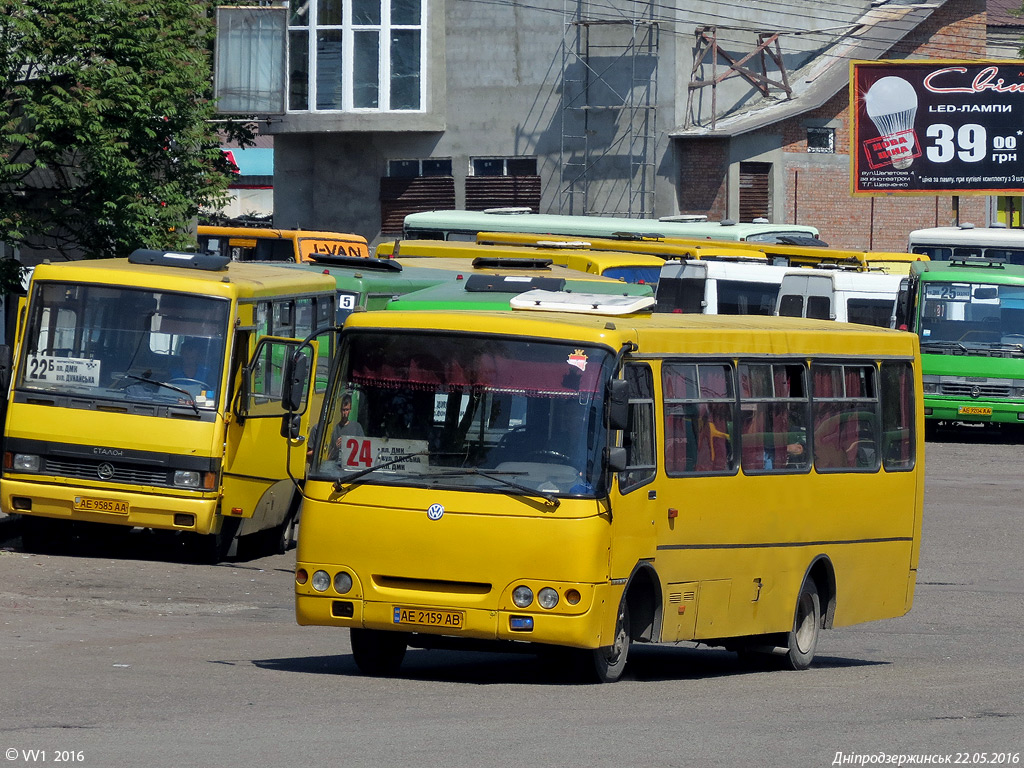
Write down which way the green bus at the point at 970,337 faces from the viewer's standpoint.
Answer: facing the viewer

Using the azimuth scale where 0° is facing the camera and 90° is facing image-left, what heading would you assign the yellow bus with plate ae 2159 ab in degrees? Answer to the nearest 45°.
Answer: approximately 45°

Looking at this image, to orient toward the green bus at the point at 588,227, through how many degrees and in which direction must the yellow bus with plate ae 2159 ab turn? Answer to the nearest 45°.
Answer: approximately 135° to its right

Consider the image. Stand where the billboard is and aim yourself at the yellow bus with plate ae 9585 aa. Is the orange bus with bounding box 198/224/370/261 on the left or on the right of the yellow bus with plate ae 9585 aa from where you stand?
right

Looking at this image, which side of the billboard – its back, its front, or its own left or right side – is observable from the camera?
front

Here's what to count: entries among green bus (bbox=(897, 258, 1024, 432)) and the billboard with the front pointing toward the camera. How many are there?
2

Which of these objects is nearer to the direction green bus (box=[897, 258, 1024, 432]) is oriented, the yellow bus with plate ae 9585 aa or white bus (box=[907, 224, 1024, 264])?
the yellow bus with plate ae 9585 aa
